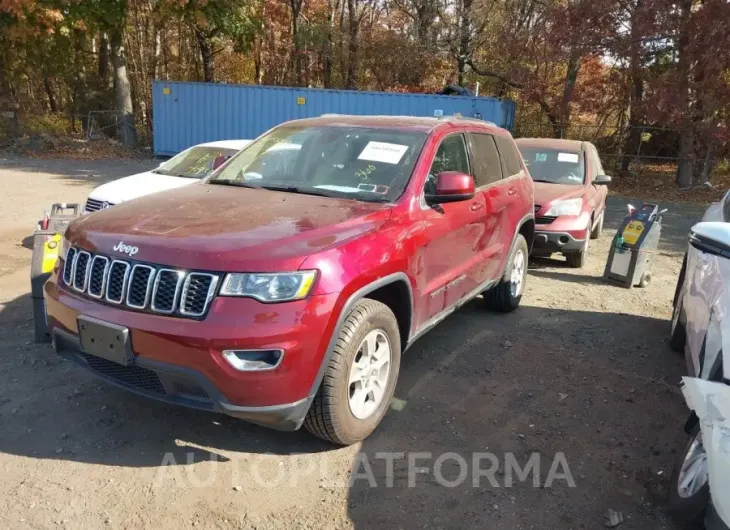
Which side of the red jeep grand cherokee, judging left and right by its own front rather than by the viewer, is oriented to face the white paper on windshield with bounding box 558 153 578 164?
back

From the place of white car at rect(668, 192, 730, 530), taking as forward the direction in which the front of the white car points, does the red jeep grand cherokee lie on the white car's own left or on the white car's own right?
on the white car's own right

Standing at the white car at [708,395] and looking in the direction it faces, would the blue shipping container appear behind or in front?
behind

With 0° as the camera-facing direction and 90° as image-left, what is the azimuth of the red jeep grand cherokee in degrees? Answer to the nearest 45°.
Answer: approximately 45°

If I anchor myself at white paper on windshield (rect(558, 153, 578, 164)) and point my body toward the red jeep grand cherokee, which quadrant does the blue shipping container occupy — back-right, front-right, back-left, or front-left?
back-right

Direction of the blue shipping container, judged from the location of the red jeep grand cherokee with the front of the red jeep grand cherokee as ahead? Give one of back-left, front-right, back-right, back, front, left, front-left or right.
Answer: back-right

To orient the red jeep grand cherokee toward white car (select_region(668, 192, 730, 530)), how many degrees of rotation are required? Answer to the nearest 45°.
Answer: approximately 135° to its left
